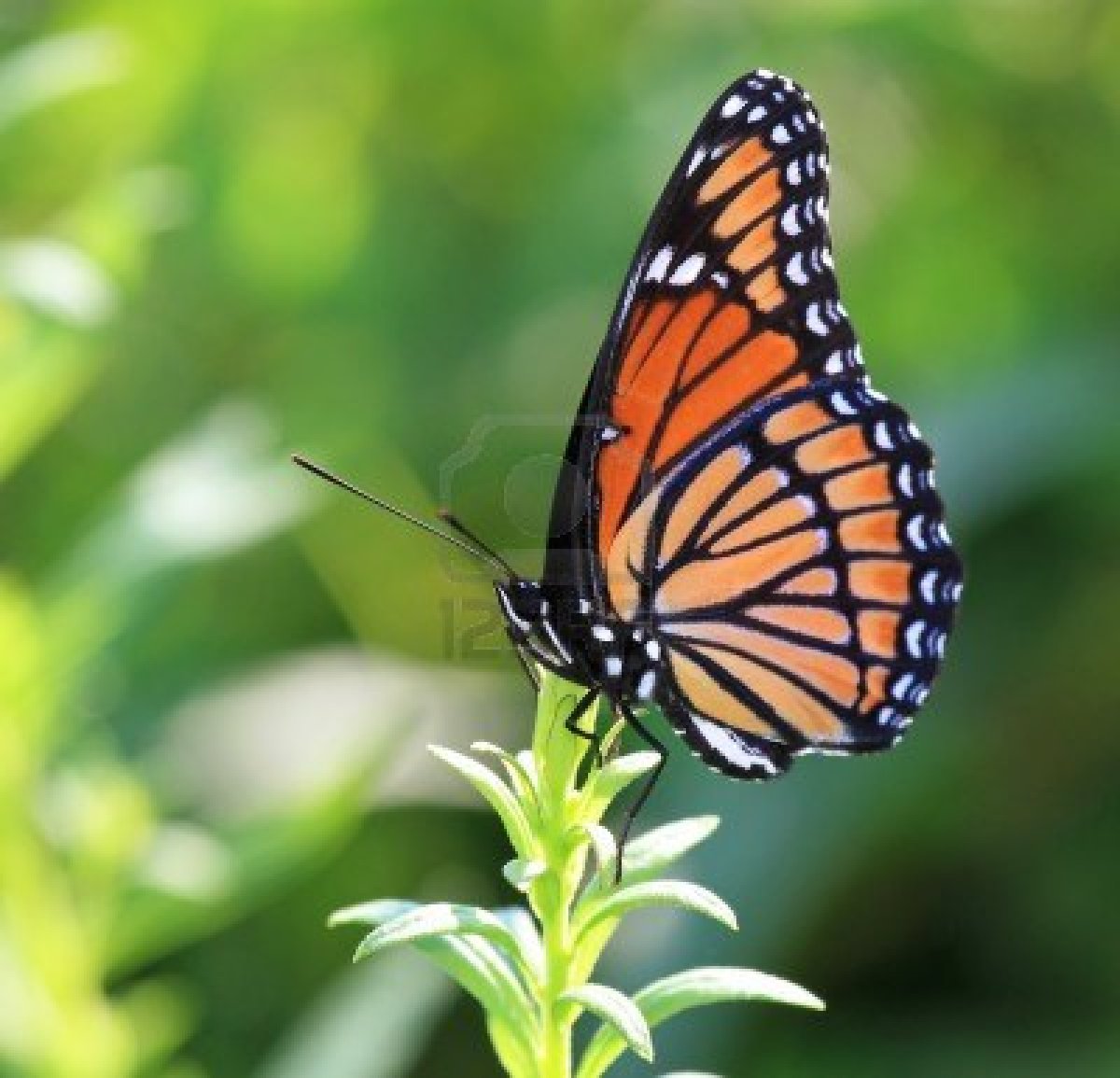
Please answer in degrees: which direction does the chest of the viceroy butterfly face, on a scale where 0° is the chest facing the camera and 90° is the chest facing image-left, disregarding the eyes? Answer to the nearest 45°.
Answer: approximately 90°
